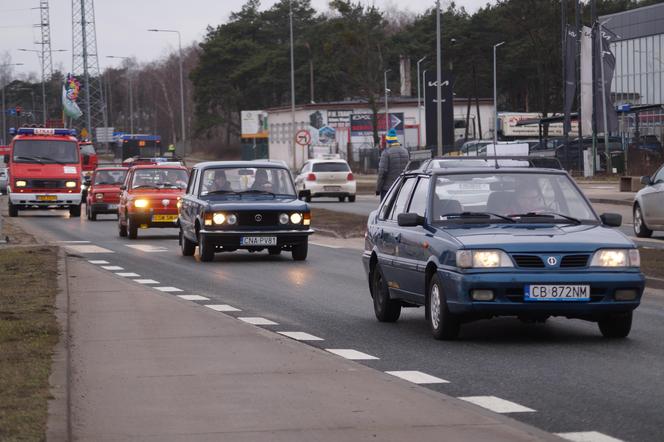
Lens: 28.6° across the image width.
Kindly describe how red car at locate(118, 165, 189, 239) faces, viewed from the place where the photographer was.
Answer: facing the viewer

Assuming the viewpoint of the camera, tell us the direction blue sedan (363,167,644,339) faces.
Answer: facing the viewer and to the right of the viewer

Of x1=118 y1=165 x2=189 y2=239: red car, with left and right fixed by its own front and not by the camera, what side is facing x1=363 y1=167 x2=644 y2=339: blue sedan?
front

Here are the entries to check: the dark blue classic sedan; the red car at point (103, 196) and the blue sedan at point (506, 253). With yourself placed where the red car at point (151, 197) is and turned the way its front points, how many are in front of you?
2

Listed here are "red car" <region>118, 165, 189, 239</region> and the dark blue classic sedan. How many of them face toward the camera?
2

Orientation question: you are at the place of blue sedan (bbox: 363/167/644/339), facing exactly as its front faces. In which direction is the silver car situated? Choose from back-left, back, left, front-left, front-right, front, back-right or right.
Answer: back-left

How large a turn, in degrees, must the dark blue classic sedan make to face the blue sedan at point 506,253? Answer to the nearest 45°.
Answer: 0° — it already faces it

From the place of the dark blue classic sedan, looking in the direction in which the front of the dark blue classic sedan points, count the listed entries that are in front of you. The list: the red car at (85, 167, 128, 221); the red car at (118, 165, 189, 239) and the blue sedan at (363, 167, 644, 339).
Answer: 1

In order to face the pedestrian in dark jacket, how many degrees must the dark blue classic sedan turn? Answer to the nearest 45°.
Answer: approximately 135° to its left

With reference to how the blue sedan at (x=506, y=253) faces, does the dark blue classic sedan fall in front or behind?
behind
